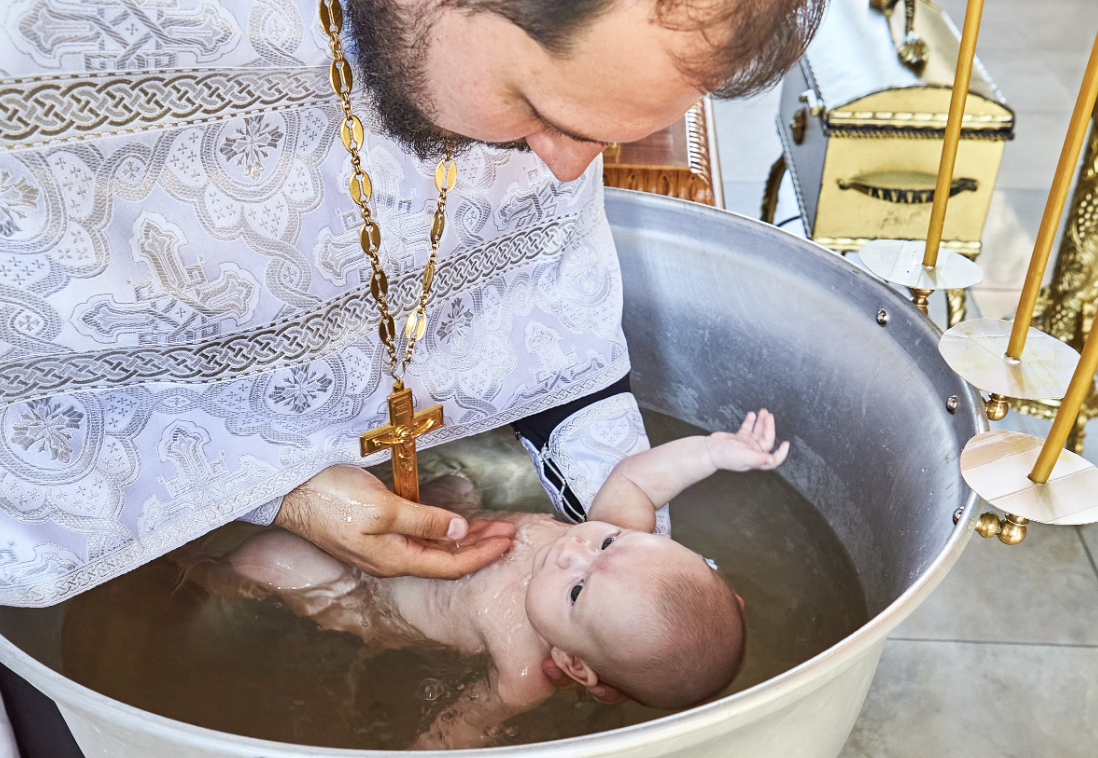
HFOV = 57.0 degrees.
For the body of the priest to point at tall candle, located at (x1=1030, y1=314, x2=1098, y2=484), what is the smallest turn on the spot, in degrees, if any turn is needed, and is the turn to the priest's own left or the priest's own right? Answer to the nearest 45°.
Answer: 0° — they already face it

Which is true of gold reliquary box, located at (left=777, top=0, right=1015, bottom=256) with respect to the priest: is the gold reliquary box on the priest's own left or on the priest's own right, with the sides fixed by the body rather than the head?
on the priest's own left

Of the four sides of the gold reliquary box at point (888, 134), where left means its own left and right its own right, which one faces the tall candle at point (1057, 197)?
left

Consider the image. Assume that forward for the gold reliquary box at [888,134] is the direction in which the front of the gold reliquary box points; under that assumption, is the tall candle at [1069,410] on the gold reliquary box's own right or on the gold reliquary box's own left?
on the gold reliquary box's own left

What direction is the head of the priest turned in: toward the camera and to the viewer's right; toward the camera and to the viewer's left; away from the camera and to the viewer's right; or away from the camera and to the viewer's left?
toward the camera and to the viewer's right

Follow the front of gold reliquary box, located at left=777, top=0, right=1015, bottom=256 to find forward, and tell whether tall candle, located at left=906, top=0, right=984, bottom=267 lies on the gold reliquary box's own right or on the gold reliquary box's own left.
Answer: on the gold reliquary box's own left

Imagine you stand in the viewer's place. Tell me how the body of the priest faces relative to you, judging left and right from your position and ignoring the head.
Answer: facing the viewer and to the right of the viewer

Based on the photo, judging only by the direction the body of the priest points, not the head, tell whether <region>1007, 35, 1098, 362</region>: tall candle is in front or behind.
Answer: in front

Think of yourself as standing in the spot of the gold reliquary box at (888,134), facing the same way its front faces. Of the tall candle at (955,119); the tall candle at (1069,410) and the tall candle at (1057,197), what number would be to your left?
3
